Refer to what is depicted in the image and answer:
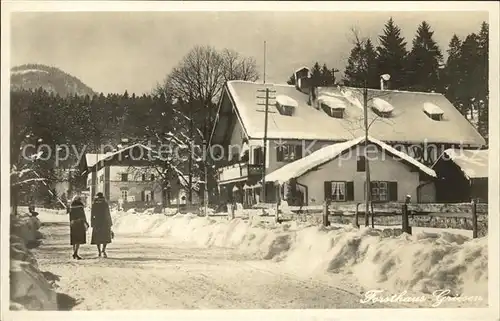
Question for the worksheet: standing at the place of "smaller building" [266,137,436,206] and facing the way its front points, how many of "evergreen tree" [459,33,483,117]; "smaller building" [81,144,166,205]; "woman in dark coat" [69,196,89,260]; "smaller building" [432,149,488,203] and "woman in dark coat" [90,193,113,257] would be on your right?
3

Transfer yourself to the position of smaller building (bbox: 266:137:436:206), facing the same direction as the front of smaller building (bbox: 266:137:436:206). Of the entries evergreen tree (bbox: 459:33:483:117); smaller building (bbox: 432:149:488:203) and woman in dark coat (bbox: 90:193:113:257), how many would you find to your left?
2

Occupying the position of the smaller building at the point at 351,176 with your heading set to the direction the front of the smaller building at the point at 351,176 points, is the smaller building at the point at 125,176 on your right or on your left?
on your right

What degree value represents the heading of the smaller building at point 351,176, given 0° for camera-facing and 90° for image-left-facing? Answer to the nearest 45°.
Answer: approximately 0°

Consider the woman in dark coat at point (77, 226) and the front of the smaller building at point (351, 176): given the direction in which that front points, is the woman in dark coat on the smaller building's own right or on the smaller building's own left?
on the smaller building's own right

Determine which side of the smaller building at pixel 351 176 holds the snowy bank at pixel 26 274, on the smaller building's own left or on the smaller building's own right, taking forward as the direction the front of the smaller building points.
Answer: on the smaller building's own right

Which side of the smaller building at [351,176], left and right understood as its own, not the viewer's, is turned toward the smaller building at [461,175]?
left
